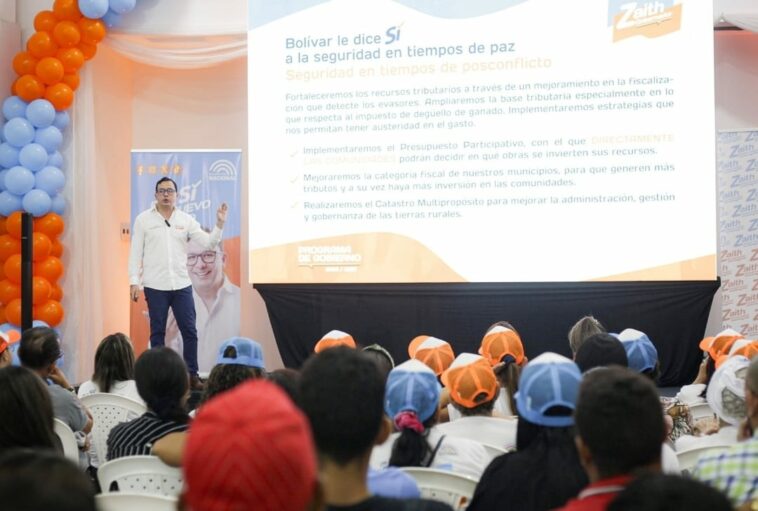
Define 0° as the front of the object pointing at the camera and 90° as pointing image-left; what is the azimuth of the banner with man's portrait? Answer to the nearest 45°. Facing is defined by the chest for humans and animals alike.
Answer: approximately 0°

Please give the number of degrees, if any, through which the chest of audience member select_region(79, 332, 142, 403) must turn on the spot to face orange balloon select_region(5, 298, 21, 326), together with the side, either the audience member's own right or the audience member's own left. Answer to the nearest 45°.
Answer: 0° — they already face it

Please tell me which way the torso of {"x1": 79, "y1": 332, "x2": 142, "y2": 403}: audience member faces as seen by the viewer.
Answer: away from the camera

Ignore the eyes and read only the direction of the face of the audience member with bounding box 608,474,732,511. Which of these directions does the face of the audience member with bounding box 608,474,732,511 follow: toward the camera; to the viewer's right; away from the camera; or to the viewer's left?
away from the camera

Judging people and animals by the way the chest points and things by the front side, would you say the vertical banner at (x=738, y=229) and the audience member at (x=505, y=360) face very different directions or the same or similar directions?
very different directions

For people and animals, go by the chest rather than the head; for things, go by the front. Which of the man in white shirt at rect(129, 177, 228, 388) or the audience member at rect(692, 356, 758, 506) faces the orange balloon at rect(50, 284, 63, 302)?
the audience member

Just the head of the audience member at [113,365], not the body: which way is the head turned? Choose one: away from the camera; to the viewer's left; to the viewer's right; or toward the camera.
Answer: away from the camera

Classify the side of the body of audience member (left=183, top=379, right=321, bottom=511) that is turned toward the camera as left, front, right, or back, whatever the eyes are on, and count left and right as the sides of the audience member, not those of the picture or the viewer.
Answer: back

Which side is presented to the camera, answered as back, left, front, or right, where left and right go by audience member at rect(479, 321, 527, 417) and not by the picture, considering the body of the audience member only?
back

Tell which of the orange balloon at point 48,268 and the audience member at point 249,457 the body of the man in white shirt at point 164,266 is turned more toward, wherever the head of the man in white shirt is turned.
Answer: the audience member

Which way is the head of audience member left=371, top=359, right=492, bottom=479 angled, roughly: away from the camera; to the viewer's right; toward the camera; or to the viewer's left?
away from the camera

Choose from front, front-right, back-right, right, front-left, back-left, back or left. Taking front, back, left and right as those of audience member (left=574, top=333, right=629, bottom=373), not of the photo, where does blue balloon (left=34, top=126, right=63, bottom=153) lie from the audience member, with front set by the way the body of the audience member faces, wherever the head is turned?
front-left

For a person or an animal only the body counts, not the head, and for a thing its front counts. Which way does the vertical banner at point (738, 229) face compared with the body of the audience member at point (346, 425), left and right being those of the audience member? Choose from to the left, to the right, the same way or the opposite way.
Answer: the opposite way

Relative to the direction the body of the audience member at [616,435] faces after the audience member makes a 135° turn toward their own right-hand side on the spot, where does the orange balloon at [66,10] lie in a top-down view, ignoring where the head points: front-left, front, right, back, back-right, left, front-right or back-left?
back

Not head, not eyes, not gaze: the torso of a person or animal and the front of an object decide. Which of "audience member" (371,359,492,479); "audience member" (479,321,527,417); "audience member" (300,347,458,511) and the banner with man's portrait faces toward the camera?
the banner with man's portrait

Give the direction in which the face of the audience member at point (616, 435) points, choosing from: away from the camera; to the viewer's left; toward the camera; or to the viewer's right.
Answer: away from the camera

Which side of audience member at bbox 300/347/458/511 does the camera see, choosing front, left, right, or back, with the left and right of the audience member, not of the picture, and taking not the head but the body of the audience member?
back

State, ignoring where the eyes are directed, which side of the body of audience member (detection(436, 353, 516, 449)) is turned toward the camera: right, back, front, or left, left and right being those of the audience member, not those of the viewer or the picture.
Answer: back

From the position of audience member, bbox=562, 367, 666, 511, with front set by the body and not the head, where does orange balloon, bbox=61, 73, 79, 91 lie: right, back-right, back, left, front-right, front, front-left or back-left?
front-left
